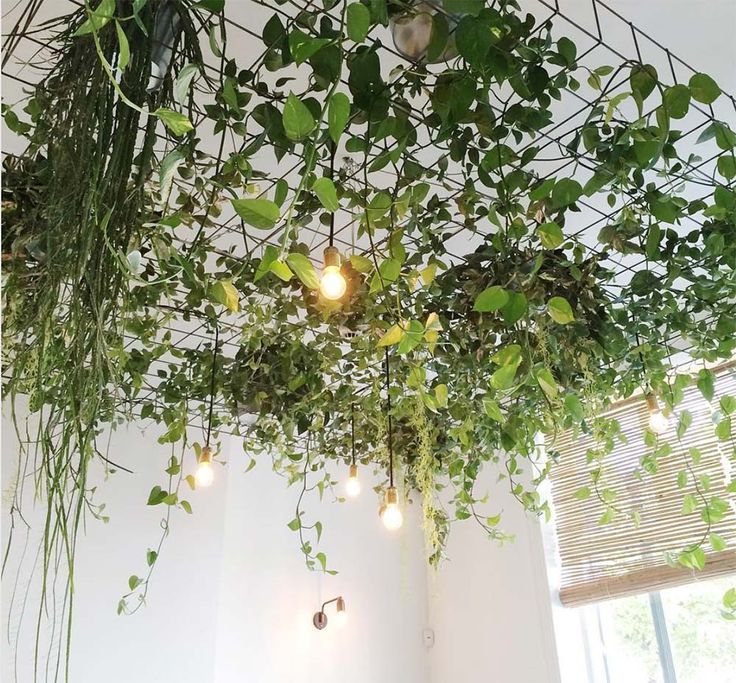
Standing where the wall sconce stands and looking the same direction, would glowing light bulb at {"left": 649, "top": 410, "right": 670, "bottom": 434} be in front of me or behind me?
in front

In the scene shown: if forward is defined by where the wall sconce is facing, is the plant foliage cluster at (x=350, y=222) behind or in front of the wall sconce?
in front

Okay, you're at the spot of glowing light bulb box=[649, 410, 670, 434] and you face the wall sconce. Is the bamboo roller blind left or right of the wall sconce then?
right

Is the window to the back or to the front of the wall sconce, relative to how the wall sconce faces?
to the front

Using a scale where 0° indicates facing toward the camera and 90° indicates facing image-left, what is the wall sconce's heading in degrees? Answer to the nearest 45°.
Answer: approximately 315°
